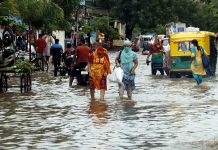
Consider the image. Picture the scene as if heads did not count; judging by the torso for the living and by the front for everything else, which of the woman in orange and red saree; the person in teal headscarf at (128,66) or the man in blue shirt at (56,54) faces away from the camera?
the man in blue shirt

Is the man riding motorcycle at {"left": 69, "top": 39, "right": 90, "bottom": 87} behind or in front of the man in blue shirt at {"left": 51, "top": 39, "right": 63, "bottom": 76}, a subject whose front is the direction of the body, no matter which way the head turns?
behind

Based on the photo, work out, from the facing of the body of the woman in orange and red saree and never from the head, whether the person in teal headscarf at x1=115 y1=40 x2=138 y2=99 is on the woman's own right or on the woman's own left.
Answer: on the woman's own left

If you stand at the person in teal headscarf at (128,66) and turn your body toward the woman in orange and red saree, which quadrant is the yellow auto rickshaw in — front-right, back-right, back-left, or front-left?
back-right

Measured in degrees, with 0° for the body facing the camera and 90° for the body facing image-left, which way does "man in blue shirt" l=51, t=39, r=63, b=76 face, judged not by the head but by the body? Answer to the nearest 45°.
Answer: approximately 180°

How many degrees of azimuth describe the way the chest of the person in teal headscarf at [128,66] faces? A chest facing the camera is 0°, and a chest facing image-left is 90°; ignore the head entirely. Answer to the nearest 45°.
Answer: approximately 0°

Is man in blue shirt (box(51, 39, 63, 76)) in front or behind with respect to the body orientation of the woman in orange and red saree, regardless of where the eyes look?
behind
